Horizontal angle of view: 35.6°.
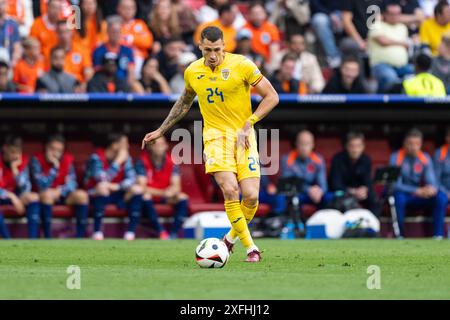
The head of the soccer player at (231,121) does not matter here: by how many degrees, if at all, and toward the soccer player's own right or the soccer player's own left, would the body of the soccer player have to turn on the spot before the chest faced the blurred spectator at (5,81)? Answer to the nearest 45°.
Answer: approximately 135° to the soccer player's own right

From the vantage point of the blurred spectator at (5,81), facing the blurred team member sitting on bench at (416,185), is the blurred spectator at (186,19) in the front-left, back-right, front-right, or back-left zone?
front-left

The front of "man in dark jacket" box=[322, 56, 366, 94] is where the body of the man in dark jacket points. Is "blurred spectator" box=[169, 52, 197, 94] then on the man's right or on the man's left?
on the man's right

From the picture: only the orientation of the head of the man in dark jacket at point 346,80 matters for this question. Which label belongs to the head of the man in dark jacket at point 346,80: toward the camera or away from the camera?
toward the camera

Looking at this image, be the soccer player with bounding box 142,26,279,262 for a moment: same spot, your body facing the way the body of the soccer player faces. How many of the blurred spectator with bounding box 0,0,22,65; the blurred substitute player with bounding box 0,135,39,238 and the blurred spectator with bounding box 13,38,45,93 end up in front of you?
0

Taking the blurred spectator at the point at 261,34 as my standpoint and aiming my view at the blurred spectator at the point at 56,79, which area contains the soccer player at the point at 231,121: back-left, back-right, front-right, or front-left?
front-left

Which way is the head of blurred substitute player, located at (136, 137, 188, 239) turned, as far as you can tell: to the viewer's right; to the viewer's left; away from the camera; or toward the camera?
toward the camera

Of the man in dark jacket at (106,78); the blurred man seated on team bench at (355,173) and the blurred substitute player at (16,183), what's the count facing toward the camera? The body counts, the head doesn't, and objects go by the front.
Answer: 3

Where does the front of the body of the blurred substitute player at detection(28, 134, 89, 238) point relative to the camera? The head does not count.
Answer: toward the camera

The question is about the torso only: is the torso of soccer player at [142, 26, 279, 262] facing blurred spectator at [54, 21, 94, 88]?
no

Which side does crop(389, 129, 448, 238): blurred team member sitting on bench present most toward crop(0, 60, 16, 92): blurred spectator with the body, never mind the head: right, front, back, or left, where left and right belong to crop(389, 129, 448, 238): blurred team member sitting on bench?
right

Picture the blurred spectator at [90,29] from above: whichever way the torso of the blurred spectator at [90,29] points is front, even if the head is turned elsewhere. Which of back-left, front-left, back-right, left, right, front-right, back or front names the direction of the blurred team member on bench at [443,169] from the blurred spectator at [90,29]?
left

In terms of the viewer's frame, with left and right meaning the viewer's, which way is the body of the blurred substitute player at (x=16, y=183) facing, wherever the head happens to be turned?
facing the viewer

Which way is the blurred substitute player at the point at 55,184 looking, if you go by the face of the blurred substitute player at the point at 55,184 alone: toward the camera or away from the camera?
toward the camera
